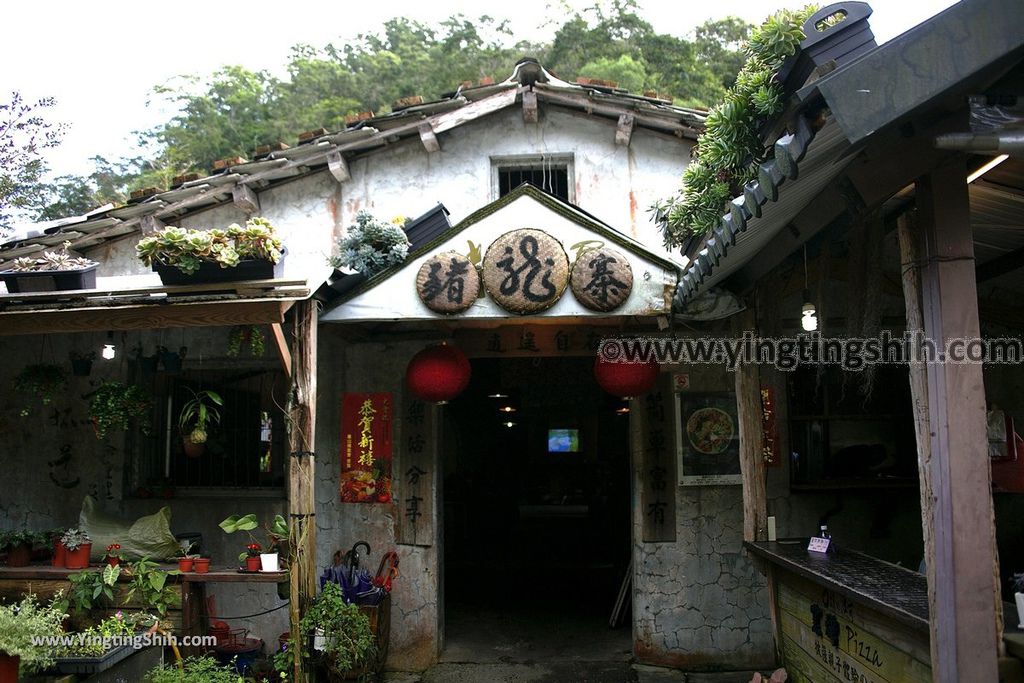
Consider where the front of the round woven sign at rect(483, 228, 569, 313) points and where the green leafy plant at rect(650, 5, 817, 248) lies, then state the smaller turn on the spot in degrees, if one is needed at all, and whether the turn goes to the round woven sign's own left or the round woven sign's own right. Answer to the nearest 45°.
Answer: approximately 45° to the round woven sign's own left

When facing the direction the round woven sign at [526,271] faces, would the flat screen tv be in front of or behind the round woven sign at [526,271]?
behind

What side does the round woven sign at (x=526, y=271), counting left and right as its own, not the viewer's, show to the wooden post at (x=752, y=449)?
left

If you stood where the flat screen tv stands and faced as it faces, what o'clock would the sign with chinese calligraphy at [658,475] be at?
The sign with chinese calligraphy is roughly at 12 o'clock from the flat screen tv.

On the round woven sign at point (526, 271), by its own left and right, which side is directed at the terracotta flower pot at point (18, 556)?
right

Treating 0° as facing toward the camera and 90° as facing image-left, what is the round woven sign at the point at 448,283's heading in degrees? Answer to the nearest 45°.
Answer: approximately 0°

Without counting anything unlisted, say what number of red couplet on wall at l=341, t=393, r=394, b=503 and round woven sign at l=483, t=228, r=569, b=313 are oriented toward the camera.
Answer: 2

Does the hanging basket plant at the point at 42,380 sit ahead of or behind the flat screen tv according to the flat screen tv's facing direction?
ahead

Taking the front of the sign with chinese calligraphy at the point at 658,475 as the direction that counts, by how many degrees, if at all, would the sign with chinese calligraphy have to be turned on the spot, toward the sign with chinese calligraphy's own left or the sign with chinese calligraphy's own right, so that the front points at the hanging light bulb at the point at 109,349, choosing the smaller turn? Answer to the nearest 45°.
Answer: approximately 90° to the sign with chinese calligraphy's own right
